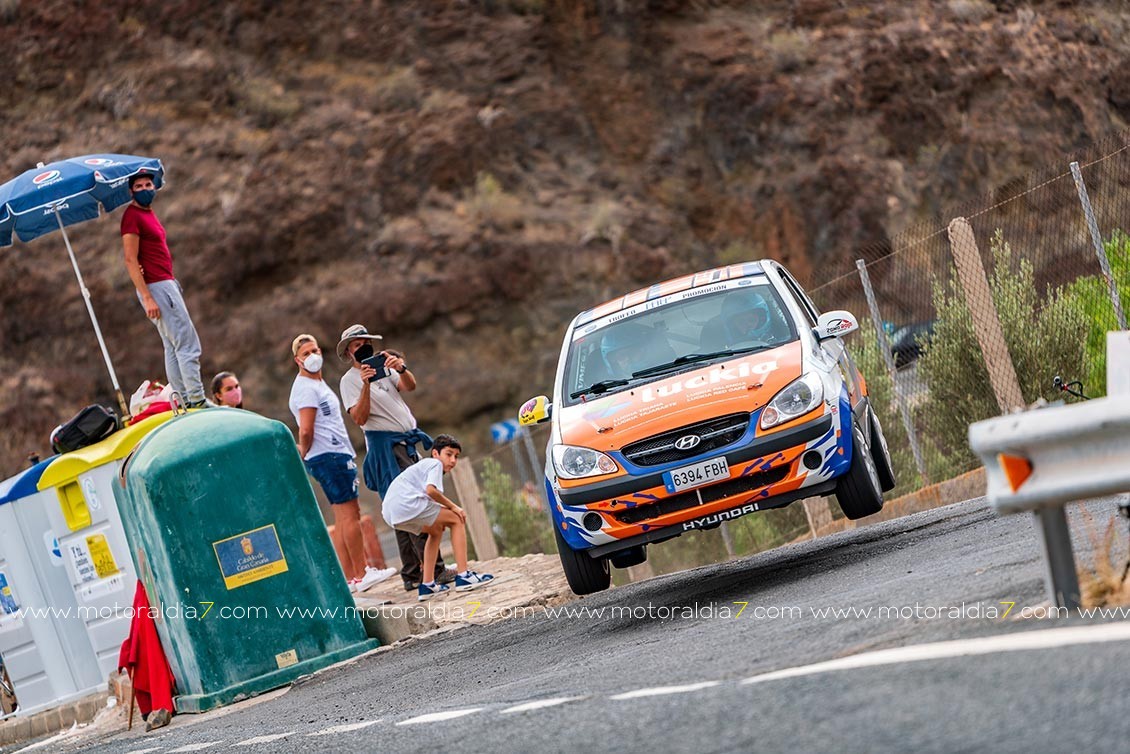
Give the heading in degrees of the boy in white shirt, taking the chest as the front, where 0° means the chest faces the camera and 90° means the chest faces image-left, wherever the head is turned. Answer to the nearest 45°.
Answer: approximately 270°

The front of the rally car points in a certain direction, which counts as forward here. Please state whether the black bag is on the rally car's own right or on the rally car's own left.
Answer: on the rally car's own right

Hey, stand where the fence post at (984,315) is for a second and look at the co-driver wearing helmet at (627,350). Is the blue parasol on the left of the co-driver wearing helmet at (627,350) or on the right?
right

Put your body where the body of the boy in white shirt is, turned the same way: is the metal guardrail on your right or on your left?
on your right

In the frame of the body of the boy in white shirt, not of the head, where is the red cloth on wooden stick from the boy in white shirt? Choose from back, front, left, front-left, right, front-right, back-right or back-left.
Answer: back-right

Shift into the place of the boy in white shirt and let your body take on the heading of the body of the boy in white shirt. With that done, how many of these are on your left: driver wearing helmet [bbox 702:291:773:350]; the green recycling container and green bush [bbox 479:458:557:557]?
1

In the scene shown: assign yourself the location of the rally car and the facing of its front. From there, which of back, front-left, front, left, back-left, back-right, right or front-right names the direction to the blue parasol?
back-right

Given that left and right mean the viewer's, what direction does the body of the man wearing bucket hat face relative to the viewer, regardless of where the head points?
facing the viewer and to the right of the viewer

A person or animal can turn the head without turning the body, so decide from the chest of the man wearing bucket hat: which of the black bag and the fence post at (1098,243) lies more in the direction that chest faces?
the fence post

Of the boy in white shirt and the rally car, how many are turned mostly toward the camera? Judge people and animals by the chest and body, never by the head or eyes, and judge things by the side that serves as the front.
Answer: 1

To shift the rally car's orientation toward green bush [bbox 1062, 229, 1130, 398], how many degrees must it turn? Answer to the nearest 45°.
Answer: approximately 135° to its left

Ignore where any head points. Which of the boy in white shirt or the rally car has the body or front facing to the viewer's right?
the boy in white shirt

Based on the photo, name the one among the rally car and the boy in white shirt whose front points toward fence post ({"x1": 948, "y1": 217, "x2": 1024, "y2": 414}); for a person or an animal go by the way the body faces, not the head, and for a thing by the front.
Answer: the boy in white shirt

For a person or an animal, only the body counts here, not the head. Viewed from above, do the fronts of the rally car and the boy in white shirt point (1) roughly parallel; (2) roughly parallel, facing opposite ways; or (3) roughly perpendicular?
roughly perpendicular

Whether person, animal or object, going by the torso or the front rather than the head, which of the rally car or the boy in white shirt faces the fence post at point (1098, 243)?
the boy in white shirt
